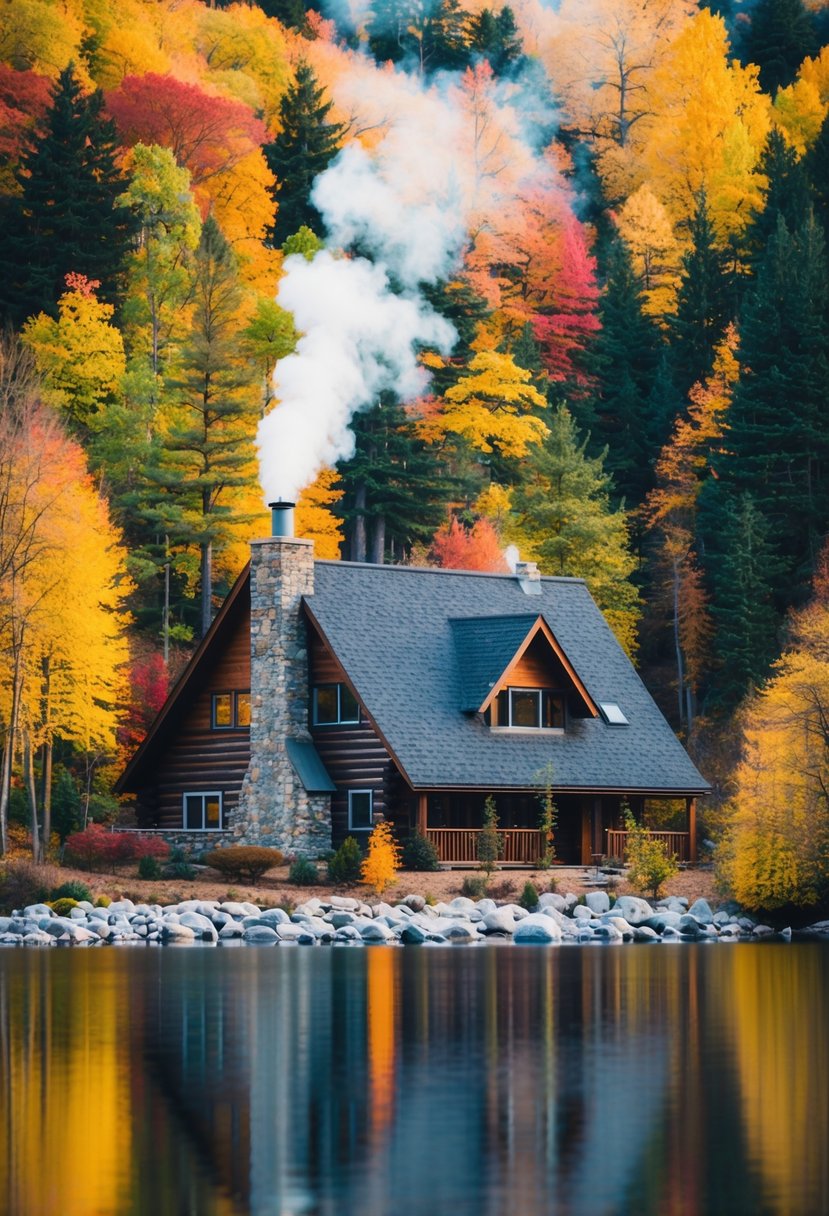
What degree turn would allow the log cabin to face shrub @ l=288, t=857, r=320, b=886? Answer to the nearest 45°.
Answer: approximately 45° to its right

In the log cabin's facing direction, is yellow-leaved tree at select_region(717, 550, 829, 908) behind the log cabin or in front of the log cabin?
in front

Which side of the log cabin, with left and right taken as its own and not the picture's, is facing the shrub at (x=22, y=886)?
right

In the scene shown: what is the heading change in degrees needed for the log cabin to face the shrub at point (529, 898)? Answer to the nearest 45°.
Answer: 0° — it already faces it

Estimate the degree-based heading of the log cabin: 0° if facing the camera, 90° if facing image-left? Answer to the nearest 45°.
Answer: approximately 315°

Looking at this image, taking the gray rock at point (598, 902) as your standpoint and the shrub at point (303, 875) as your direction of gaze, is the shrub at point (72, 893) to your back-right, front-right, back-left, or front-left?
front-left

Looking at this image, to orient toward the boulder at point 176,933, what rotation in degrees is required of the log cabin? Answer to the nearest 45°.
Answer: approximately 45° to its right

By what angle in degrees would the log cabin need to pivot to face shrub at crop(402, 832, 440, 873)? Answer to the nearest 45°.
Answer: approximately 45° to its right

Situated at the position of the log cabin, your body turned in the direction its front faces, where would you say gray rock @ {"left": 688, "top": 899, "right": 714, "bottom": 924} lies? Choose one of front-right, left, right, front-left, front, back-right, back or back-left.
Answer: front

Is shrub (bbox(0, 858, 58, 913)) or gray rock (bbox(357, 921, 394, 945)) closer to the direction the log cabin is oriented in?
the gray rock

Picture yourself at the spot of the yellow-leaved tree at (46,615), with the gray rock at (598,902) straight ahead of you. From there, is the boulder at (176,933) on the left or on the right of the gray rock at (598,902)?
right

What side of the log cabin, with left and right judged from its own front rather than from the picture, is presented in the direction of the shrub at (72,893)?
right

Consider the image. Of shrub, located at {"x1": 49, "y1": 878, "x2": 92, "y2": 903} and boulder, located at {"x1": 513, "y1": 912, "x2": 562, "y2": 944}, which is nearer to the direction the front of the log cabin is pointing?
the boulder
